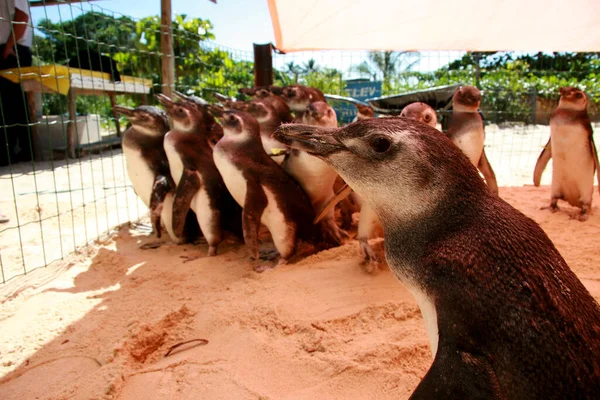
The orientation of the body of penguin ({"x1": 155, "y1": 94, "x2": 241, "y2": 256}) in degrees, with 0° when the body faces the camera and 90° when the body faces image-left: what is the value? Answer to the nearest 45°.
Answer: approximately 90°

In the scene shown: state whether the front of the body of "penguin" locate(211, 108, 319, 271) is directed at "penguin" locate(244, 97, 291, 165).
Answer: no

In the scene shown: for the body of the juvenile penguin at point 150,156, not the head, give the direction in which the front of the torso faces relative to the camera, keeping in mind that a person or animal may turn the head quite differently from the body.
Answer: to the viewer's left

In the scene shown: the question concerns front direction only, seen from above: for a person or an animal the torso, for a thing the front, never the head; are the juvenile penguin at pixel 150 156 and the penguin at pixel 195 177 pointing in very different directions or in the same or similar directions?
same or similar directions

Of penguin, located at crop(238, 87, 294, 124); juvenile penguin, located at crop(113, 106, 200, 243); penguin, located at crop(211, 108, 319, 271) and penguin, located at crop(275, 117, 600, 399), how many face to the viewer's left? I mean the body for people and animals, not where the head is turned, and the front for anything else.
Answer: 4

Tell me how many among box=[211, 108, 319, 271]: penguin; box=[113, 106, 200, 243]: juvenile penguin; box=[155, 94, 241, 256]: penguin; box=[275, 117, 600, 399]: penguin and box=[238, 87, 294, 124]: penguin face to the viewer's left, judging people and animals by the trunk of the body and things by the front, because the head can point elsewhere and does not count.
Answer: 5

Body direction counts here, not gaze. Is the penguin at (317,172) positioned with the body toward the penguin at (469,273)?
no

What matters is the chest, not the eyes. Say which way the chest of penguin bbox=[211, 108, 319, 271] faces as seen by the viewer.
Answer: to the viewer's left

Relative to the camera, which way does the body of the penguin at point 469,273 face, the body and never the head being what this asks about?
to the viewer's left

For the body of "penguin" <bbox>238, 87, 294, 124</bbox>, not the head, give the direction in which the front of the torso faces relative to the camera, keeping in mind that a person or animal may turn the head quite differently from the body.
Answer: to the viewer's left

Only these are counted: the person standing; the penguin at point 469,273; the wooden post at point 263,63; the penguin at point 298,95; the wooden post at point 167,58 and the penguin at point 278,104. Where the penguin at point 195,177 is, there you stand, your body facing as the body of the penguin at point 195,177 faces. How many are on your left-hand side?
1

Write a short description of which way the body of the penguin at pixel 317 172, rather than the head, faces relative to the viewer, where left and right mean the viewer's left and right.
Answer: facing the viewer and to the left of the viewer

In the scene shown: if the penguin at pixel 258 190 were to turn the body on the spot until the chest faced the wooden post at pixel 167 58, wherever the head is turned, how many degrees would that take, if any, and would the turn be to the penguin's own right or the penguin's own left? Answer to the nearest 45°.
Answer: approximately 45° to the penguin's own right

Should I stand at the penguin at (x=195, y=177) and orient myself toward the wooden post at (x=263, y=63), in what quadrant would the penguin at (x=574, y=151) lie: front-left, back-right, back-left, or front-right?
front-right
